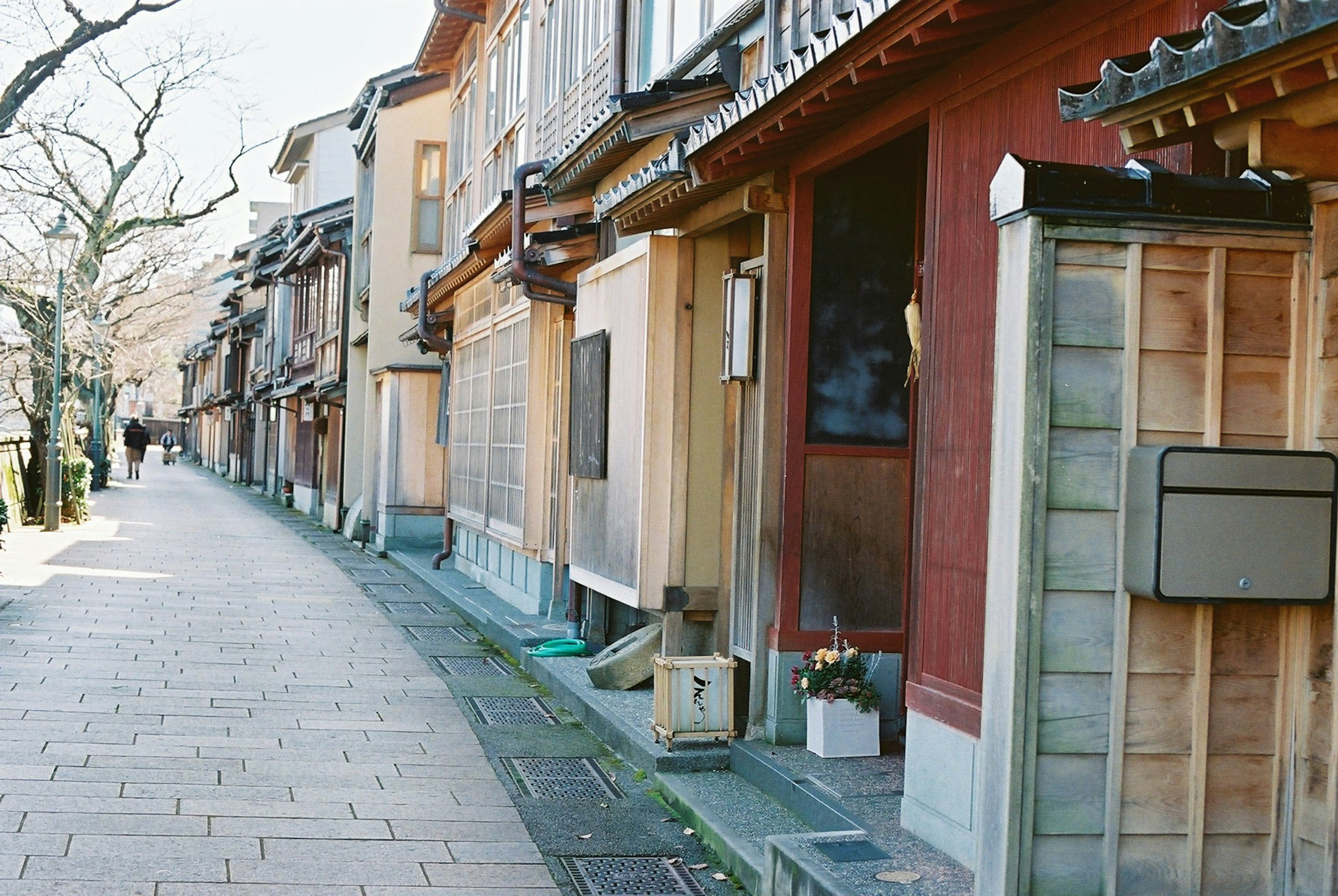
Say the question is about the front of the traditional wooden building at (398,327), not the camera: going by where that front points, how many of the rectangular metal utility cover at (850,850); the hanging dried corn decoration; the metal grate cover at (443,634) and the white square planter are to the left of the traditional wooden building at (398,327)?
4

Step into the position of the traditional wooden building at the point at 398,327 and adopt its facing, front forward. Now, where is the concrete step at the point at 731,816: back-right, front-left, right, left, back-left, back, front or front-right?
left

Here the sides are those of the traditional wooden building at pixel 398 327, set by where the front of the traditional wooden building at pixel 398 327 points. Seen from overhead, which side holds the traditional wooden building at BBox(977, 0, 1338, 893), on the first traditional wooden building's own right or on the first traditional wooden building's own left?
on the first traditional wooden building's own left

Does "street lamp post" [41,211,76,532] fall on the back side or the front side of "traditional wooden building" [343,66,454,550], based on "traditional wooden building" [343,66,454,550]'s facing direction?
on the front side

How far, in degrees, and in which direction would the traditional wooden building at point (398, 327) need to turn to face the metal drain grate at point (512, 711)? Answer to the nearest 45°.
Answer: approximately 90° to its left

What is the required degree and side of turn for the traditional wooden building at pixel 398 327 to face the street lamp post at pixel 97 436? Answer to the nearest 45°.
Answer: approximately 45° to its right

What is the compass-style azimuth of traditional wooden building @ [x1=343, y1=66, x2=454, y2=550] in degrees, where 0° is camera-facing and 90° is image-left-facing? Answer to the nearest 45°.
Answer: approximately 90°

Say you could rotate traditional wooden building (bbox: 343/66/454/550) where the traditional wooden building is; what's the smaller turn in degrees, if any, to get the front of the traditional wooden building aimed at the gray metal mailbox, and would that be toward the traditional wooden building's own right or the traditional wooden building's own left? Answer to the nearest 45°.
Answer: approximately 90° to the traditional wooden building's own left

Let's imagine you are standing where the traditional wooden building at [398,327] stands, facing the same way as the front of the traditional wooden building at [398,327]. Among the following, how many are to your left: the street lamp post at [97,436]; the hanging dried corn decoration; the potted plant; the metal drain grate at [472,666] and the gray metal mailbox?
4

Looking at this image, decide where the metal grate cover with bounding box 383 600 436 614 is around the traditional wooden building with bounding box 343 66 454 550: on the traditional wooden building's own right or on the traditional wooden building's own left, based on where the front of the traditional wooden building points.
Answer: on the traditional wooden building's own left

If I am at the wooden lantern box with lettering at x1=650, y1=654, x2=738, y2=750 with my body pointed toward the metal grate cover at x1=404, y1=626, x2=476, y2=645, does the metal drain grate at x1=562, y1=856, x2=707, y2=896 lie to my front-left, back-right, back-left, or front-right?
back-left

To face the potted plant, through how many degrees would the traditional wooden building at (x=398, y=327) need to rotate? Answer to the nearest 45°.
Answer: approximately 90° to its left

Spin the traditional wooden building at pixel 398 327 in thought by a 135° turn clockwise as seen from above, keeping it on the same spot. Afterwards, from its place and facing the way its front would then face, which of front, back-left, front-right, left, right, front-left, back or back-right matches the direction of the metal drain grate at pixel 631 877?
back-right

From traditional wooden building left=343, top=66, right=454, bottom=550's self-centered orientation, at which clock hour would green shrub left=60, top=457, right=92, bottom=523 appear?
The green shrub is roughly at 1 o'clock from the traditional wooden building.

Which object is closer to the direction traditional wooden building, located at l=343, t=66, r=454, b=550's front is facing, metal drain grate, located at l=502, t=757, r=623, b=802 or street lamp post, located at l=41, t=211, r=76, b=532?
the street lamp post

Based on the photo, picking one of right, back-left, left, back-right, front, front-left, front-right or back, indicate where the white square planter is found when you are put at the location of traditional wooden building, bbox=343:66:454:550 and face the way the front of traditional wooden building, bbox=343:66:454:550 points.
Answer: left

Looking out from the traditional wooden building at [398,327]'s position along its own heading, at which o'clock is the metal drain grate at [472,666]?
The metal drain grate is roughly at 9 o'clock from the traditional wooden building.

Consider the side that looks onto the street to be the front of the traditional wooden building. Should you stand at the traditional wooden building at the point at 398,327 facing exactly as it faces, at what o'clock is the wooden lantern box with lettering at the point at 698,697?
The wooden lantern box with lettering is roughly at 9 o'clock from the traditional wooden building.
